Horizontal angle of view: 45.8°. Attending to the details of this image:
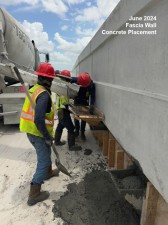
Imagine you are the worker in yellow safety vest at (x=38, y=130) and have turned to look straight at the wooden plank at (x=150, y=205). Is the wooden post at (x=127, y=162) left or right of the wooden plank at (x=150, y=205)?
left

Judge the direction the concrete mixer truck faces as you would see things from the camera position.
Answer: facing away from the viewer and to the right of the viewer

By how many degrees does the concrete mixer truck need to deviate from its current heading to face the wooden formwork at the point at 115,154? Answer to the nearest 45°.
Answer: approximately 90° to its right

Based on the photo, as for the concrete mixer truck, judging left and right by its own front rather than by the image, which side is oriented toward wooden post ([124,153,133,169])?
right

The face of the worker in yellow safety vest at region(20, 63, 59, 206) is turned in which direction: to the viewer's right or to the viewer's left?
to the viewer's right
